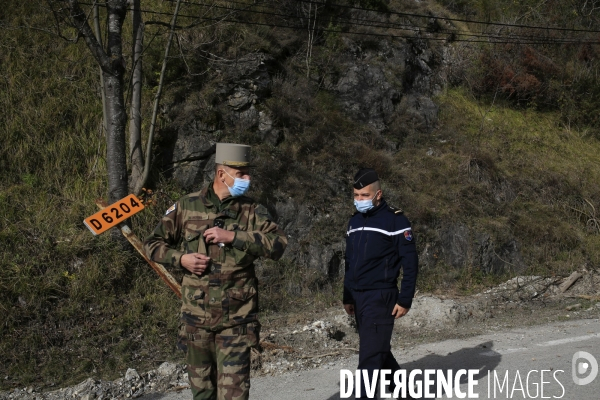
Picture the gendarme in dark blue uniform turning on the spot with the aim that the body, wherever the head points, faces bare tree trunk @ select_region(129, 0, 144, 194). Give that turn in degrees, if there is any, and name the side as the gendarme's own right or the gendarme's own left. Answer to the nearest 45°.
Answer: approximately 90° to the gendarme's own right

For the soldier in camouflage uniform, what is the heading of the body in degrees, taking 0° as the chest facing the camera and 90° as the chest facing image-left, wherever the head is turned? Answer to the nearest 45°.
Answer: approximately 0°

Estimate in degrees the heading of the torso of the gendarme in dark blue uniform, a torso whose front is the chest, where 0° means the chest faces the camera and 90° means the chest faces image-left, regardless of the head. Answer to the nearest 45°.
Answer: approximately 45°

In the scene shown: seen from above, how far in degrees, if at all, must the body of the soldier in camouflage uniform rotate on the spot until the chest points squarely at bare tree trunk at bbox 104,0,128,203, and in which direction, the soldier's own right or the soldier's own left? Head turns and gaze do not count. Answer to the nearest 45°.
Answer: approximately 180°

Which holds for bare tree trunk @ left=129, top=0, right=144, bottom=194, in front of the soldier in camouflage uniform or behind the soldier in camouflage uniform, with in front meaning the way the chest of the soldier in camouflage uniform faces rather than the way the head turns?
behind

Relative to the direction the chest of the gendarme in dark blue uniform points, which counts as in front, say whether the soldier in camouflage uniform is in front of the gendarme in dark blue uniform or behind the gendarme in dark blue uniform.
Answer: in front

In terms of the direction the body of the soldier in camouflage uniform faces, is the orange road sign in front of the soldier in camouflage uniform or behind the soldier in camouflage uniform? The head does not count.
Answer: behind

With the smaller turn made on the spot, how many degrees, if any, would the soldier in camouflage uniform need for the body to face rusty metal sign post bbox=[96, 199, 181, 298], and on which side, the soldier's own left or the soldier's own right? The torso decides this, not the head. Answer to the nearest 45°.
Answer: approximately 180°
